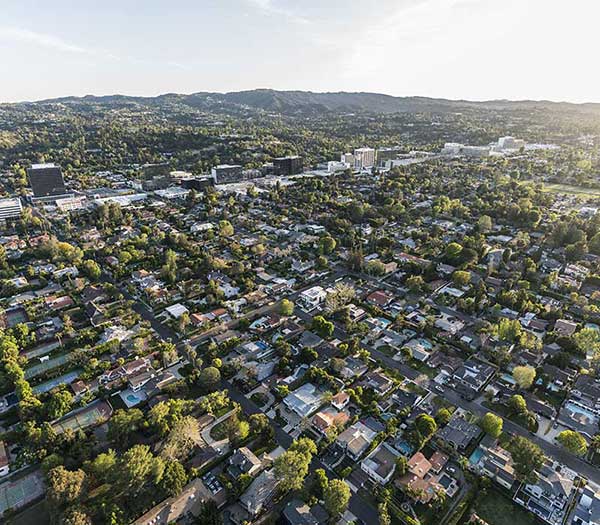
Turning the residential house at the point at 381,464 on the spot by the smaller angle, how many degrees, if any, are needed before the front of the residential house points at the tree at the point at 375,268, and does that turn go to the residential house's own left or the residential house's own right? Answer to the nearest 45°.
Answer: approximately 135° to the residential house's own right

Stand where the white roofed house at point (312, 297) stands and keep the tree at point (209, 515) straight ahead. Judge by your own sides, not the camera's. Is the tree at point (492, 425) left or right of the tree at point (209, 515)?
left

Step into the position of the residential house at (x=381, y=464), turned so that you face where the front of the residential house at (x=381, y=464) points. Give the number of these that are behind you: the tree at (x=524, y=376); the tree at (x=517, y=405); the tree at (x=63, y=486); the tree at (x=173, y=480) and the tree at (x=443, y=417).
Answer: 3

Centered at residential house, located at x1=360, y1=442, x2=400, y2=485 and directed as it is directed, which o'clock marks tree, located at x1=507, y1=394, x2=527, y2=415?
The tree is roughly at 6 o'clock from the residential house.

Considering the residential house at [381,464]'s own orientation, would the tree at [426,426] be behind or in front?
behind

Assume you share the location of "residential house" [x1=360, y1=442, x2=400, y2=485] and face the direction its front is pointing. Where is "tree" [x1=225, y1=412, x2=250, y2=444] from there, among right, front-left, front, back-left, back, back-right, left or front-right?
front-right

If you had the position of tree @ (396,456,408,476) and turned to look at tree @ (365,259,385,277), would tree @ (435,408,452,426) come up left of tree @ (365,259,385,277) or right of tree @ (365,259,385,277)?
right

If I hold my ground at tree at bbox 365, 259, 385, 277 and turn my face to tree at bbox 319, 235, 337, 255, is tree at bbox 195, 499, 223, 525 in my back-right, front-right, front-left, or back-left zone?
back-left

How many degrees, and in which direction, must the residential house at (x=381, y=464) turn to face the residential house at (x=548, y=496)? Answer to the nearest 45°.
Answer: approximately 135° to its left

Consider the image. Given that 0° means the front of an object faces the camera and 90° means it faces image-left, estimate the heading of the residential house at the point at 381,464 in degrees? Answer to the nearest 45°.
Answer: approximately 45°

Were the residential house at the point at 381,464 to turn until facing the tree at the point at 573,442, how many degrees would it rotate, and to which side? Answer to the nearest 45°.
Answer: approximately 135° to its left
